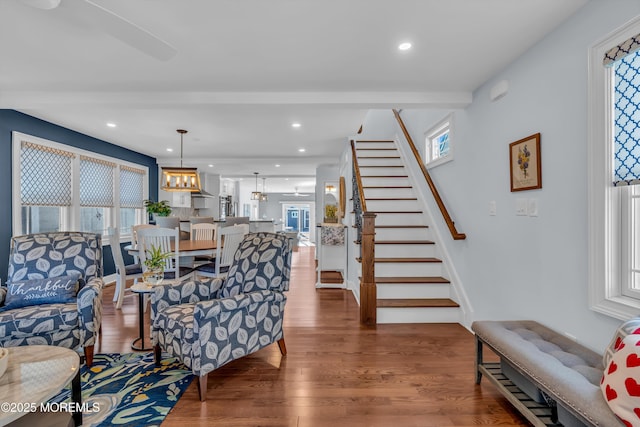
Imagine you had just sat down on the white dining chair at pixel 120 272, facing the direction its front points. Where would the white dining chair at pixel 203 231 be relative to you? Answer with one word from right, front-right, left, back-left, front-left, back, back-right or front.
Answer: front-left

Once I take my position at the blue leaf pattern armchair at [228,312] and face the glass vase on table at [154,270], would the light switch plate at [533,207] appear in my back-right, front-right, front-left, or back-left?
back-right

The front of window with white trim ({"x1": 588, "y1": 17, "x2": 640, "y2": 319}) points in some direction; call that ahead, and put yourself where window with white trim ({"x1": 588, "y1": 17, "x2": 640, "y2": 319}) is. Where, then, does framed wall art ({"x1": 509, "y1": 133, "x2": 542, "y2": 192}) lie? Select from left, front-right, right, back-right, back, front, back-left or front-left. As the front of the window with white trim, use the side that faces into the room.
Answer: right

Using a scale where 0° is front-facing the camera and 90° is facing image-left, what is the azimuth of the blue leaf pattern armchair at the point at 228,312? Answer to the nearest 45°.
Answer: approximately 45°

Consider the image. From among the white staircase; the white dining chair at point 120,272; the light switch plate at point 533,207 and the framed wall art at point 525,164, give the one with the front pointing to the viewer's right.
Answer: the white dining chair

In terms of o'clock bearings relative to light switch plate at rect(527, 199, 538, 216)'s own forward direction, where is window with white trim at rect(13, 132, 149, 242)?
The window with white trim is roughly at 1 o'clock from the light switch plate.

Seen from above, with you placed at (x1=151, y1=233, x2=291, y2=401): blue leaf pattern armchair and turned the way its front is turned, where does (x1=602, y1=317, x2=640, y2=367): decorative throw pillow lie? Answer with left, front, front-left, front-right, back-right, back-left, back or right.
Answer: left

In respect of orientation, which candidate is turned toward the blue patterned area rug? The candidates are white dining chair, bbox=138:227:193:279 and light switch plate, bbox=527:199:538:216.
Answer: the light switch plate

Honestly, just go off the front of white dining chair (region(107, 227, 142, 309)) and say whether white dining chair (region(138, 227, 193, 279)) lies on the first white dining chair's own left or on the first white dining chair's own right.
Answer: on the first white dining chair's own right

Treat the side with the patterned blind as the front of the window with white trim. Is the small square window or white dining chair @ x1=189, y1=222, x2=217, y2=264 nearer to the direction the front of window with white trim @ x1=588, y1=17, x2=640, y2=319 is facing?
the white dining chair

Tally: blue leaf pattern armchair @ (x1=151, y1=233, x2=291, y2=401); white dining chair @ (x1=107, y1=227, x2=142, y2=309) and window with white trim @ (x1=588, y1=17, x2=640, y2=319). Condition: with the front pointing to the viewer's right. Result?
1

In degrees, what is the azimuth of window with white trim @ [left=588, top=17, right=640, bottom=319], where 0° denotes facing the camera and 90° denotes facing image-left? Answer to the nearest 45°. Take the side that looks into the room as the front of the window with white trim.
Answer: approximately 45°

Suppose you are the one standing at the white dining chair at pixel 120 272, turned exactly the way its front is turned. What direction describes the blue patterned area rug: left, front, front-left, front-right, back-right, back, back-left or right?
right

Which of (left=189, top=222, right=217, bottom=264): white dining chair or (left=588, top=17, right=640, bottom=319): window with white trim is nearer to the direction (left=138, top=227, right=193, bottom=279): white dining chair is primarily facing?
the white dining chair

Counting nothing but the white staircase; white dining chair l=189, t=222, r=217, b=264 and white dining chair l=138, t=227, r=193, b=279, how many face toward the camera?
2

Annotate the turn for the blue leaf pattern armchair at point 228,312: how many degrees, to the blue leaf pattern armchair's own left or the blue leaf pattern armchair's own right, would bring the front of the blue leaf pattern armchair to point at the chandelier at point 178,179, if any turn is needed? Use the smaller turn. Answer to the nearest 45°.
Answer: approximately 135° to the blue leaf pattern armchair's own right

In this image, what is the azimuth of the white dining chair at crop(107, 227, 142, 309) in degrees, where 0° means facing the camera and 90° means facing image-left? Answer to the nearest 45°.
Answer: approximately 270°

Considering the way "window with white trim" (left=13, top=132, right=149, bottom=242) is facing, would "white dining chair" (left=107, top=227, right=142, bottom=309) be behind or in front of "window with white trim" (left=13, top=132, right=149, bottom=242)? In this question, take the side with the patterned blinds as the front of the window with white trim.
in front
